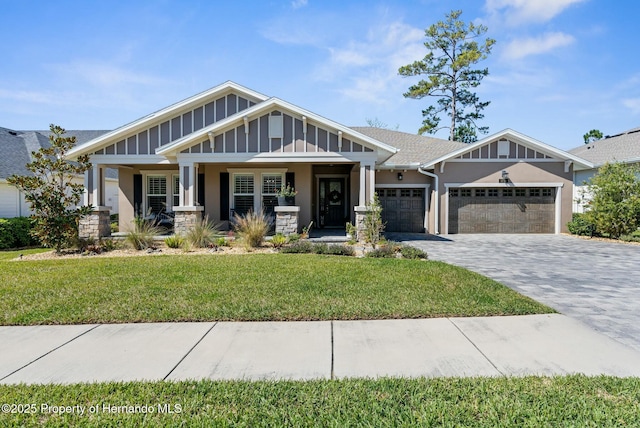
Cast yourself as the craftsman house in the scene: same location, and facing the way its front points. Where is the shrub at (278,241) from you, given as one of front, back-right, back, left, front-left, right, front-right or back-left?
front

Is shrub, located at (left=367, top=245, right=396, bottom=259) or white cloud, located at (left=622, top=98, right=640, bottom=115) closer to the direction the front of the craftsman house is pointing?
the shrub

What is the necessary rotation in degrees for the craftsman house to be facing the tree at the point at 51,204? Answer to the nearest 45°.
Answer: approximately 45° to its right

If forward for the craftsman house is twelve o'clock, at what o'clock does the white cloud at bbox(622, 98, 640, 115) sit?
The white cloud is roughly at 8 o'clock from the craftsman house.

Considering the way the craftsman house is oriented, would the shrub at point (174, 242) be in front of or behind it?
in front

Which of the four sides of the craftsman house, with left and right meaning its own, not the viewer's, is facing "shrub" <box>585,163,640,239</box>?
left

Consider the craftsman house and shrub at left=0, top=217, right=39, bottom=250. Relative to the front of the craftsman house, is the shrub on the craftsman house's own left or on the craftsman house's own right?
on the craftsman house's own right

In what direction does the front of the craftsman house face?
toward the camera

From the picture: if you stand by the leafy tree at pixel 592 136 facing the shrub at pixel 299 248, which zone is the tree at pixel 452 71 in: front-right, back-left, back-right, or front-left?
front-right

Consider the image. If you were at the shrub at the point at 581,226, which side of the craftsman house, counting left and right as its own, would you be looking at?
left

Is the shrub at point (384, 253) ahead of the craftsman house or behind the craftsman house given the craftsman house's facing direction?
ahead

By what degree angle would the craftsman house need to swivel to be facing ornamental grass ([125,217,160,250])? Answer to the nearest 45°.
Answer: approximately 45° to its right

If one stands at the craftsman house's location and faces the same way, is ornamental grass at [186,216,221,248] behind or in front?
in front

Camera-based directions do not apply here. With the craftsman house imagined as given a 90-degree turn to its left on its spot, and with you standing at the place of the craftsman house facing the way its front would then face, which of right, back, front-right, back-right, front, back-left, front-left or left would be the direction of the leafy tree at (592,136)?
front-left

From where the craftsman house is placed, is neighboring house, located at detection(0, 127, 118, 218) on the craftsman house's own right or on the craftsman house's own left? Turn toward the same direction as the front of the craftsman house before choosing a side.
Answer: on the craftsman house's own right

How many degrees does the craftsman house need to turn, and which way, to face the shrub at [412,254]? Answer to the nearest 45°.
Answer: approximately 45° to its left
